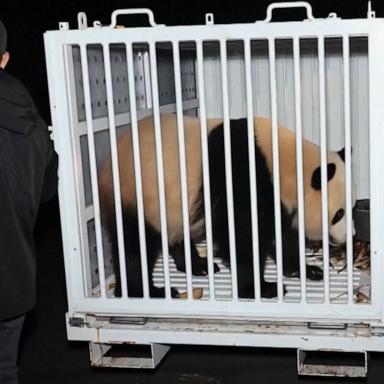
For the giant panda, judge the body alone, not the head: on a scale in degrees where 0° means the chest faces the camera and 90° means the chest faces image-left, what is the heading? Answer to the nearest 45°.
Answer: approximately 270°

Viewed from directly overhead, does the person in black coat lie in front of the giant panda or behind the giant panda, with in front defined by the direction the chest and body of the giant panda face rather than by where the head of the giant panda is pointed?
behind
